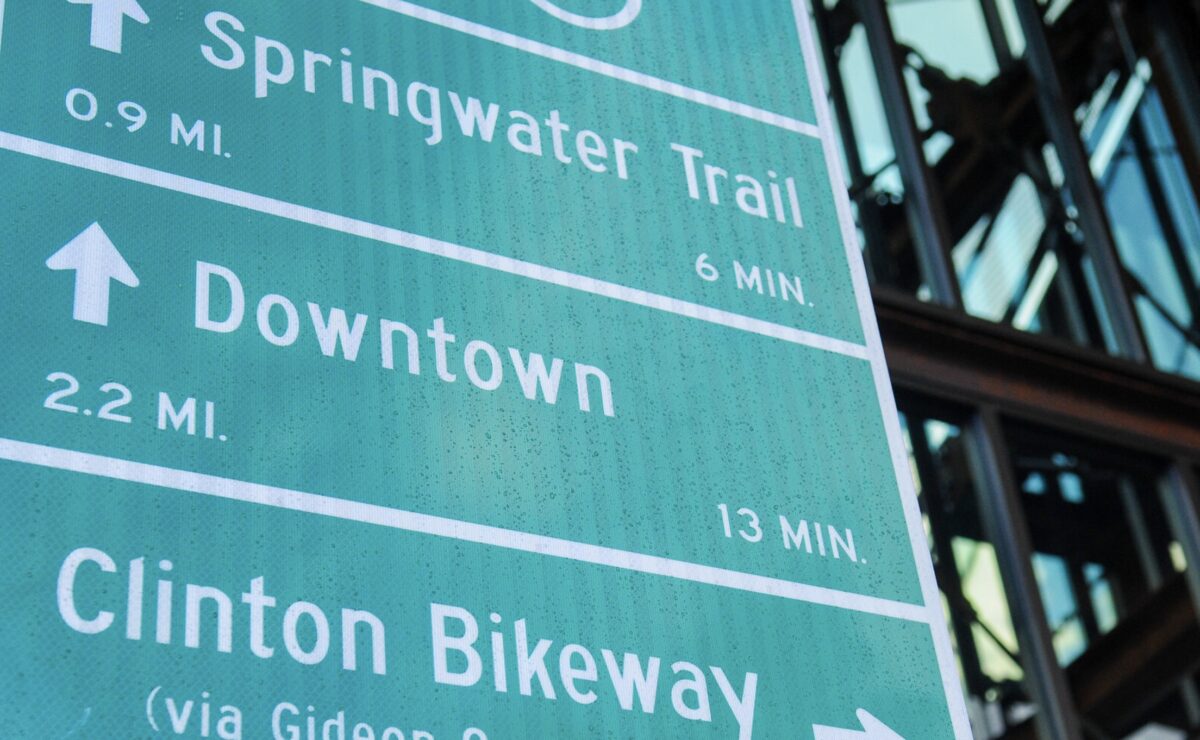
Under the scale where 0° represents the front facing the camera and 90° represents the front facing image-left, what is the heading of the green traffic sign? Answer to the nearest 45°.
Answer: approximately 315°
